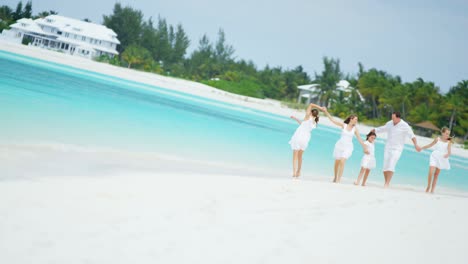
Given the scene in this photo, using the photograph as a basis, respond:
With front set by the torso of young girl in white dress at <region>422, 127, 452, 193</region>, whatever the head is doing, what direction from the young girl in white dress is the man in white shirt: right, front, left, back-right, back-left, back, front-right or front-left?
front-right

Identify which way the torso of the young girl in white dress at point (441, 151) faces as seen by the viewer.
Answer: toward the camera
